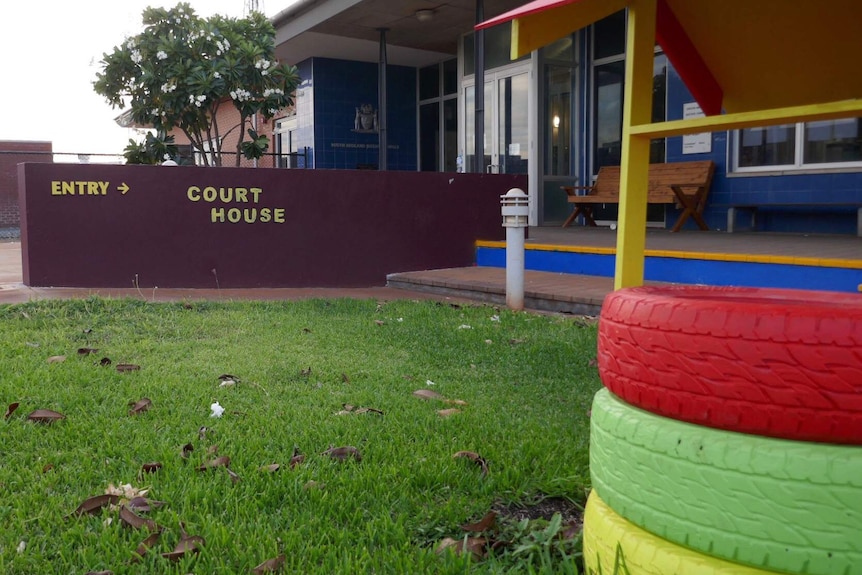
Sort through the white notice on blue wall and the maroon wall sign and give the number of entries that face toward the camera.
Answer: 2

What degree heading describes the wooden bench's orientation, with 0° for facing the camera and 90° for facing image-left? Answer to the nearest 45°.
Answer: approximately 45°

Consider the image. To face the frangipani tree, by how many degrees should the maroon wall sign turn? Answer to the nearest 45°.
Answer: approximately 180°

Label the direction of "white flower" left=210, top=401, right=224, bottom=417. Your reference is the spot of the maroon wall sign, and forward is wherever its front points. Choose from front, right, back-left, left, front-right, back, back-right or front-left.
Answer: front

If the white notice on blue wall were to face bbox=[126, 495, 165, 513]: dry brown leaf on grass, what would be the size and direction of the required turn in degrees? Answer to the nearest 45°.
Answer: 0° — it already faces it

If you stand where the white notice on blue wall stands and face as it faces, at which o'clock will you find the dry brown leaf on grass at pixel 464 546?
The dry brown leaf on grass is roughly at 12 o'clock from the white notice on blue wall.

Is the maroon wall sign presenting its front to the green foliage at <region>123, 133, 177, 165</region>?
no

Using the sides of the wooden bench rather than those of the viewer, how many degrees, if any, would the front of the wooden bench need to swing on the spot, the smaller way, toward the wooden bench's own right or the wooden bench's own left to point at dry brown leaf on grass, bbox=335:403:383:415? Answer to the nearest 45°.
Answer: approximately 45° to the wooden bench's own left

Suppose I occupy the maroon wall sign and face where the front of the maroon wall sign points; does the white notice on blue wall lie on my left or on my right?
on my left

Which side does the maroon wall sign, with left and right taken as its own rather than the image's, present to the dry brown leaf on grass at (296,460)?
front

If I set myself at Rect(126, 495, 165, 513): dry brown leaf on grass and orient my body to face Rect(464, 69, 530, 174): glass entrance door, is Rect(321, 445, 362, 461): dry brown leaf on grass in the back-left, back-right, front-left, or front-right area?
front-right

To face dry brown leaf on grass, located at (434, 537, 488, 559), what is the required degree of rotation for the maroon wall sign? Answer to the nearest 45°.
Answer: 0° — it already faces it

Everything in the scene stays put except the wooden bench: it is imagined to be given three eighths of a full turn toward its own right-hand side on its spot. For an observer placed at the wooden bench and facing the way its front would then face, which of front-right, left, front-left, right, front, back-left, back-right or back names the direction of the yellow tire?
back

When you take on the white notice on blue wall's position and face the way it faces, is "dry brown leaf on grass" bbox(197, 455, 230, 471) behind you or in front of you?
in front

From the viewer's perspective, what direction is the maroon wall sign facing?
toward the camera

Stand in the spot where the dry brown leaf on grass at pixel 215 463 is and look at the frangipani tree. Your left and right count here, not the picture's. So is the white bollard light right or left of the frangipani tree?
right

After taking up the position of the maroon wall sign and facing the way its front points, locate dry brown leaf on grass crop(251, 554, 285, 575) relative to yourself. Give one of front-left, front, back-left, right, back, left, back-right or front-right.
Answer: front

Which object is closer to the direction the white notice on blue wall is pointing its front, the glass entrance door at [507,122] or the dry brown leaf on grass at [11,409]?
the dry brown leaf on grass
